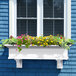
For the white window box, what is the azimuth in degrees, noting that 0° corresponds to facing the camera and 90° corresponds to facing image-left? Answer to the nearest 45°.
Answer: approximately 0°
